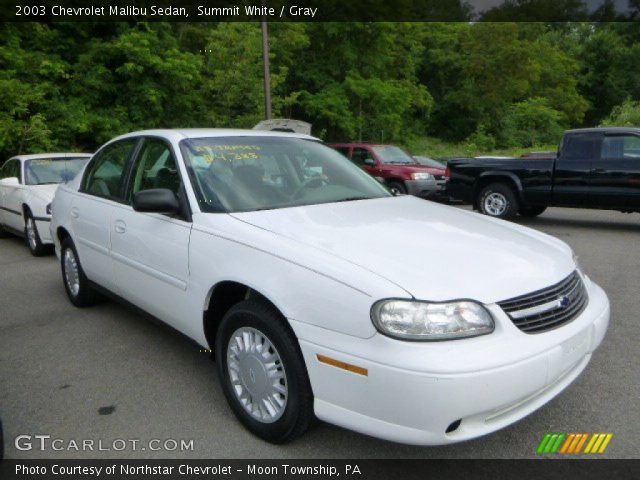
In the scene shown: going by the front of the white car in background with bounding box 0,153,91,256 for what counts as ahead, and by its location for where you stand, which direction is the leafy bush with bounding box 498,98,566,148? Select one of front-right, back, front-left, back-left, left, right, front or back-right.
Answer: left

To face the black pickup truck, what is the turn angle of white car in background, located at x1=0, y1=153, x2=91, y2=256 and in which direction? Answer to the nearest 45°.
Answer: approximately 45° to its left

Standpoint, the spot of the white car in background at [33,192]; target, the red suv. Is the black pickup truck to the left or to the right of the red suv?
right

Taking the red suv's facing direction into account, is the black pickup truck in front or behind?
in front

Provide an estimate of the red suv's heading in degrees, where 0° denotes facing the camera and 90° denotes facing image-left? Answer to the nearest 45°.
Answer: approximately 315°

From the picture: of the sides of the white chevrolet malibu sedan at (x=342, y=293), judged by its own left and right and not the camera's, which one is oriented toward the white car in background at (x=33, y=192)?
back

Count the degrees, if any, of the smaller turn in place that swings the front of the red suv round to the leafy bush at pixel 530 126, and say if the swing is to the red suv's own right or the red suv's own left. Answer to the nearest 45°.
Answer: approximately 135° to the red suv's own left

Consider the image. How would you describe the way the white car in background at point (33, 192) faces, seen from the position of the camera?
facing the viewer and to the right of the viewer

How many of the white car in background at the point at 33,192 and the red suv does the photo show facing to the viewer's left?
0

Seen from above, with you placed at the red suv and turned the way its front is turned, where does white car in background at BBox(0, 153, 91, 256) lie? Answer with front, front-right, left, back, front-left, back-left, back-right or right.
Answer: right

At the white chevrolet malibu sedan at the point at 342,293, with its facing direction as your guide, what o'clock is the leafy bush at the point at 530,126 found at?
The leafy bush is roughly at 8 o'clock from the white chevrolet malibu sedan.

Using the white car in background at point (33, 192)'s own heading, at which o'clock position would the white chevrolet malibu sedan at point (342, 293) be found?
The white chevrolet malibu sedan is roughly at 1 o'clock from the white car in background.
